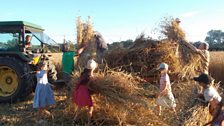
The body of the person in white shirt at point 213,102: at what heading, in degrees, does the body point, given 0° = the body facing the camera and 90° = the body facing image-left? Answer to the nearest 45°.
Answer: approximately 90°

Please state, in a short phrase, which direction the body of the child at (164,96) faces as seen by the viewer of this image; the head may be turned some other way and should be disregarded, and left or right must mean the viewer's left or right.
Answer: facing to the left of the viewer

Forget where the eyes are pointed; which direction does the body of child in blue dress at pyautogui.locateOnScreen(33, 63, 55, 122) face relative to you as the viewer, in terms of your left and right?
facing to the right of the viewer
